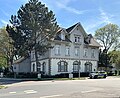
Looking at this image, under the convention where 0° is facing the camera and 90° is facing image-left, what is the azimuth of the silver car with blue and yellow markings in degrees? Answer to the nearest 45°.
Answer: approximately 45°

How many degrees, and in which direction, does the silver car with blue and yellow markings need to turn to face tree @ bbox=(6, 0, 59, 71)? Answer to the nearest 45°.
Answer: approximately 45° to its right
